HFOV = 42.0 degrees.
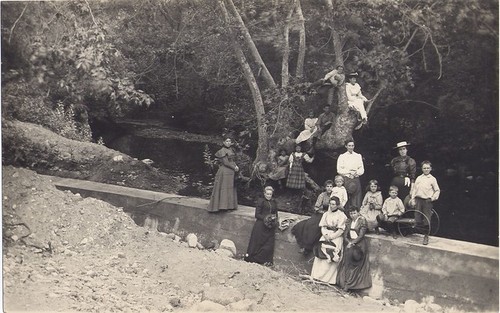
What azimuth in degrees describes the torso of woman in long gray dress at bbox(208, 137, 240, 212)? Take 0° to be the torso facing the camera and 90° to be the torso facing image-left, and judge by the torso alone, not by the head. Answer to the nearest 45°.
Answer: approximately 315°

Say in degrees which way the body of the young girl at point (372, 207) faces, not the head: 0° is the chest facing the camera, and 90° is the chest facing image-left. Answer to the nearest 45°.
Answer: approximately 0°

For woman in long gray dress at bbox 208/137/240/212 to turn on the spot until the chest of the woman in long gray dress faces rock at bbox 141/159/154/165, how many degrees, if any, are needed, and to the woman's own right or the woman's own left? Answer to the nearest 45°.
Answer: approximately 180°

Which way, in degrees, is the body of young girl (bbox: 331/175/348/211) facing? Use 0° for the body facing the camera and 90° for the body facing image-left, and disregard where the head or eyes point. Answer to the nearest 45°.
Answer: approximately 0°

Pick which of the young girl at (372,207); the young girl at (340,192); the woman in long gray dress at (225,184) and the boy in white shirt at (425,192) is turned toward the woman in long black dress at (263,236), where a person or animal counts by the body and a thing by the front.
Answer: the woman in long gray dress at (225,184)
